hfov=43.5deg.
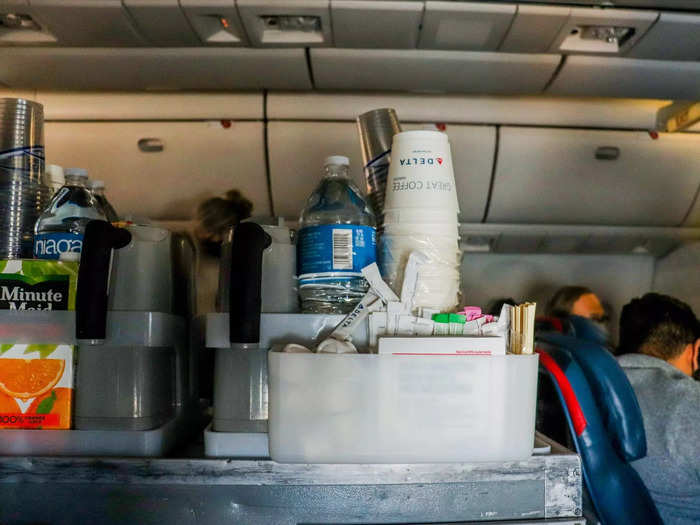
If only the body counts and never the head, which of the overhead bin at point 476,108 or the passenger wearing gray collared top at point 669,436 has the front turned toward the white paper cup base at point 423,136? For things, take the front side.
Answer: the overhead bin

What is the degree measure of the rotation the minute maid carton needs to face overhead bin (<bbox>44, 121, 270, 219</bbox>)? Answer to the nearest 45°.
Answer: approximately 180°

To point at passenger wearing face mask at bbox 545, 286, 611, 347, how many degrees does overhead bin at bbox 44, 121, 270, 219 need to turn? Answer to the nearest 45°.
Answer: approximately 90° to its left

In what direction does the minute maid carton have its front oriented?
toward the camera
